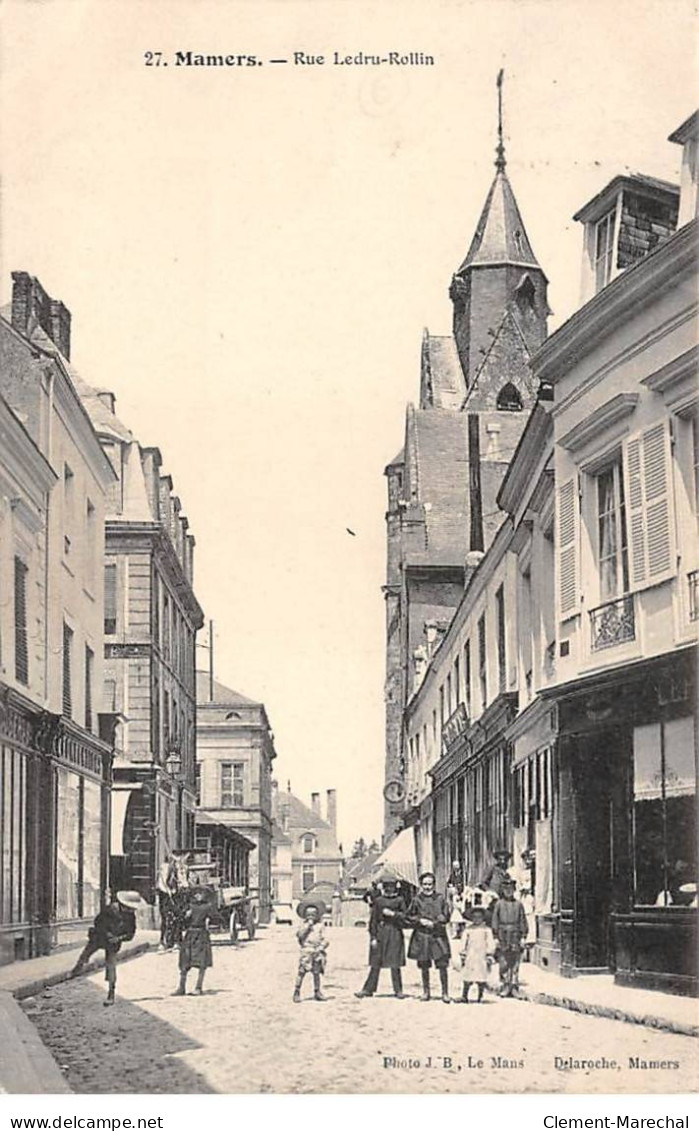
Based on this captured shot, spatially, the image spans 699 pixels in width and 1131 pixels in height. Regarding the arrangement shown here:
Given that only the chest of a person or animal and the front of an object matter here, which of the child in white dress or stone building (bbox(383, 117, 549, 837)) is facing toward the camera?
the child in white dress

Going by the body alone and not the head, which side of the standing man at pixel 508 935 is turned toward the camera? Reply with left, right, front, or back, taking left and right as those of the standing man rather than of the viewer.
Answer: front

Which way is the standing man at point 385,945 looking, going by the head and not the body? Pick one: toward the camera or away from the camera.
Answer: toward the camera

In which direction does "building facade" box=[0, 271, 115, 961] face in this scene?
to the viewer's right

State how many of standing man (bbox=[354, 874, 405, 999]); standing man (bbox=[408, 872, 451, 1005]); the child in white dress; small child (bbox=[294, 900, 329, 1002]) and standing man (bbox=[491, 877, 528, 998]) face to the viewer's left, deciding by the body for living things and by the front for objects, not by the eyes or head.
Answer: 0

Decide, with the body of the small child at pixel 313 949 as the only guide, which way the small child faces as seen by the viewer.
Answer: toward the camera

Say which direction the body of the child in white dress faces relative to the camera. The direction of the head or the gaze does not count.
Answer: toward the camera

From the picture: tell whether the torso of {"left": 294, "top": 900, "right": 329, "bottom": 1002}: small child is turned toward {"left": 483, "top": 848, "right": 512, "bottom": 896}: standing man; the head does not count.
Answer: no

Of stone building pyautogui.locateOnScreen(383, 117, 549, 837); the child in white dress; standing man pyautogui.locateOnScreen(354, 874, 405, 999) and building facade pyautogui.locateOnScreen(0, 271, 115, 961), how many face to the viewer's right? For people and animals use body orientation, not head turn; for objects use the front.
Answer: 1

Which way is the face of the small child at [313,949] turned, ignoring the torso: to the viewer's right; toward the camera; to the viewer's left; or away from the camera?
toward the camera

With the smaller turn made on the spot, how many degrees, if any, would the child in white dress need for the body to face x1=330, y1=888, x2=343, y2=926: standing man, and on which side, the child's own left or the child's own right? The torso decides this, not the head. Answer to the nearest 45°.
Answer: approximately 180°
